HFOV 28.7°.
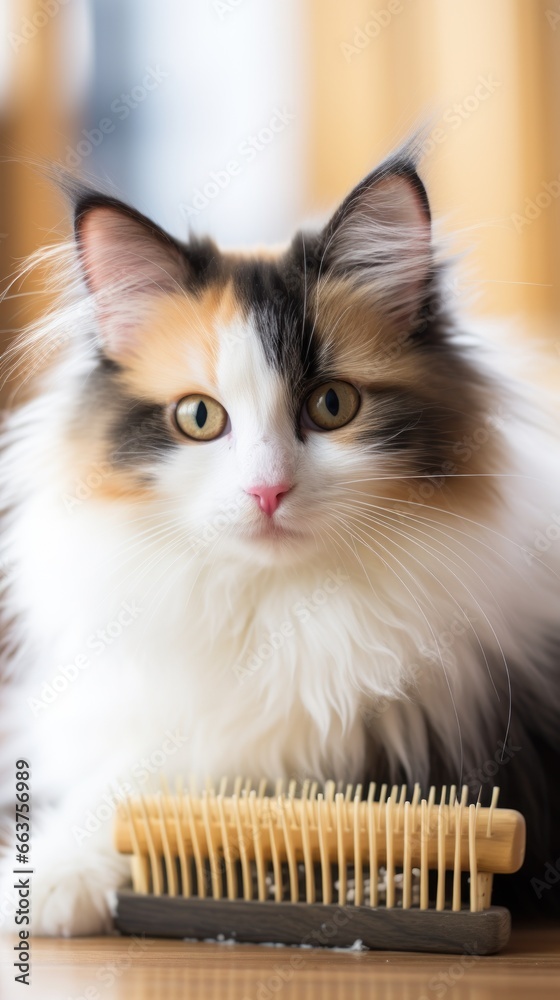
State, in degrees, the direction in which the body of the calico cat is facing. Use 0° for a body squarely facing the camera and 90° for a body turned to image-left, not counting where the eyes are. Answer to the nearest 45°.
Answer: approximately 0°
